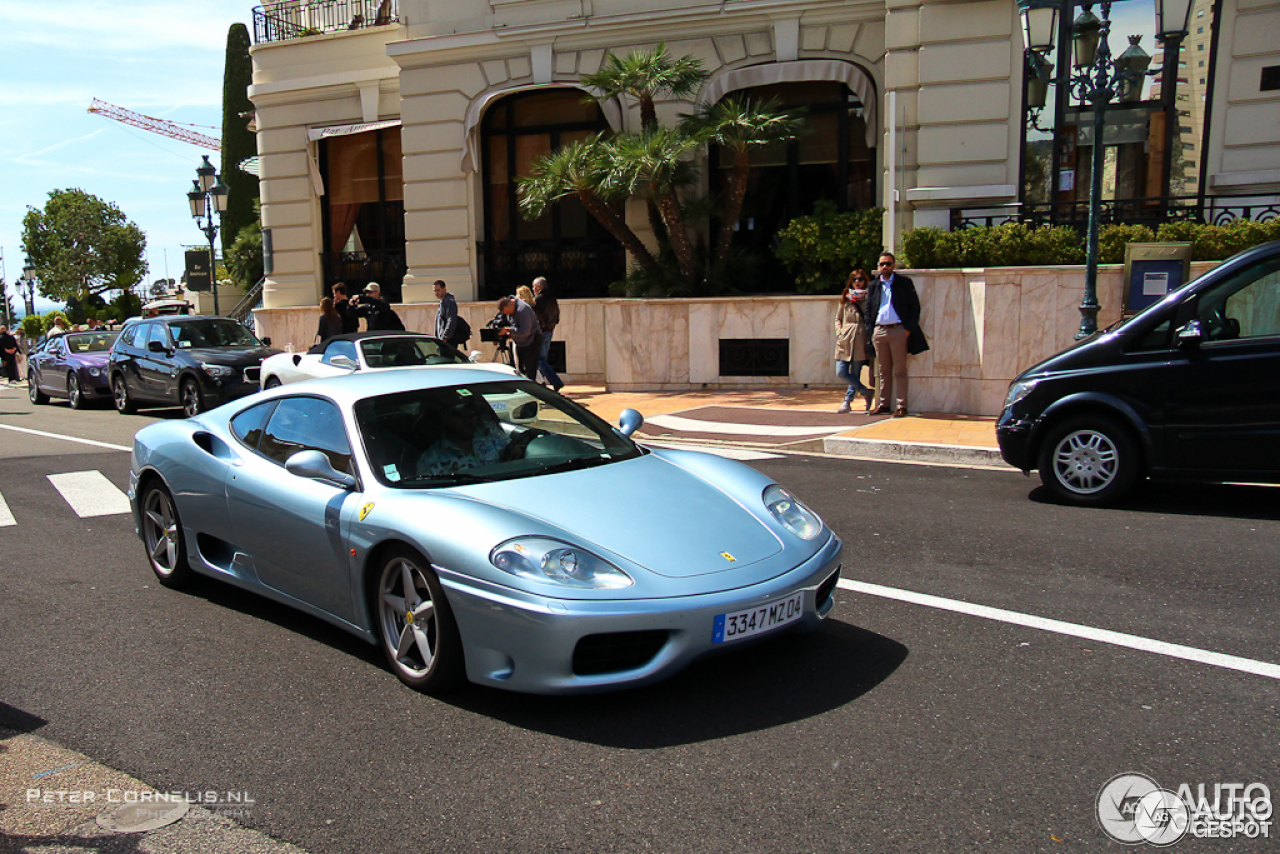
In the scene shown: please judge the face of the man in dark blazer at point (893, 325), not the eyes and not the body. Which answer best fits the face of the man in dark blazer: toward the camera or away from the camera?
toward the camera

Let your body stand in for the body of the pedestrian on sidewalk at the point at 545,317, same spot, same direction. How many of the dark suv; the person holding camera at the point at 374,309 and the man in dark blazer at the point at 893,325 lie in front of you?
2

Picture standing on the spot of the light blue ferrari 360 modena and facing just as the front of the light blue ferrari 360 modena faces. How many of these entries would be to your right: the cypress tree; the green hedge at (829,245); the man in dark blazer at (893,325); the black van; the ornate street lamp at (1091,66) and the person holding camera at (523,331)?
0

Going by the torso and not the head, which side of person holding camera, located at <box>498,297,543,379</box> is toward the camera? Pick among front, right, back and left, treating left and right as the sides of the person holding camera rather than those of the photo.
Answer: left

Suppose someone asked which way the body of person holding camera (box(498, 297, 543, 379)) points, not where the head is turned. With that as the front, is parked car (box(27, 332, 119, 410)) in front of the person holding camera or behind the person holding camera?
in front

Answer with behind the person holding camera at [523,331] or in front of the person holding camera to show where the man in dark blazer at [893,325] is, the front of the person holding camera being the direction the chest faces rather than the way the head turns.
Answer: behind

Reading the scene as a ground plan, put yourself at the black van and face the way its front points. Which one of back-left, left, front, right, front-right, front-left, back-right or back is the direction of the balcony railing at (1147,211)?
right

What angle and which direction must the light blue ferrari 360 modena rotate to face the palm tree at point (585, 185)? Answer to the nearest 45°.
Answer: approximately 135° to its left

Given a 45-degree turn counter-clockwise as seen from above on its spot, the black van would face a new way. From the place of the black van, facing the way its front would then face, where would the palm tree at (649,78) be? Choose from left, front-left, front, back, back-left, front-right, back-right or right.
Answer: right

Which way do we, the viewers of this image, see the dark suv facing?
facing the viewer and to the right of the viewer

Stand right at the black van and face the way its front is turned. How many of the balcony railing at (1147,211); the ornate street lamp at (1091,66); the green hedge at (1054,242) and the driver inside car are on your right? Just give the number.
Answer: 3

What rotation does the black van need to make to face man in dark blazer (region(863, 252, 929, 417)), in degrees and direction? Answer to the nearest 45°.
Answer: approximately 45° to its right

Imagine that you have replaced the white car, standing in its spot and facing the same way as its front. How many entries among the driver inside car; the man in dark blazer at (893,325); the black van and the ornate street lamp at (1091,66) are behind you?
0

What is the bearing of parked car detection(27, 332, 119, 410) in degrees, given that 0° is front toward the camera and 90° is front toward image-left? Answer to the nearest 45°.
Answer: approximately 315°

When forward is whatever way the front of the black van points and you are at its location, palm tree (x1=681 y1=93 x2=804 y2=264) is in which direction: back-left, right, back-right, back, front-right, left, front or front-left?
front-right

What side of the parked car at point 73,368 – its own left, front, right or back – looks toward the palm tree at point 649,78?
front

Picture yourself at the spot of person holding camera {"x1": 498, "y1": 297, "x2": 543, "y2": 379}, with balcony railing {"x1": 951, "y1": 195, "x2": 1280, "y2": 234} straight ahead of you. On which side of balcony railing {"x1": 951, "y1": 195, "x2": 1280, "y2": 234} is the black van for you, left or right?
right

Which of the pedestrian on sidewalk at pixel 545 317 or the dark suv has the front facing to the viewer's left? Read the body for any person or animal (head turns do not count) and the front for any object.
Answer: the pedestrian on sidewalk
